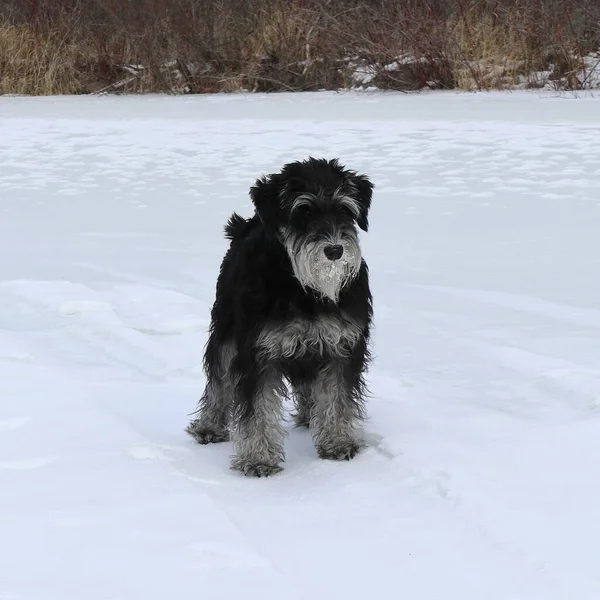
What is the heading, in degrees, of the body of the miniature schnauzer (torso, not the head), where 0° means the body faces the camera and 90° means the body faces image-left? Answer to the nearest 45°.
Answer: approximately 315°
